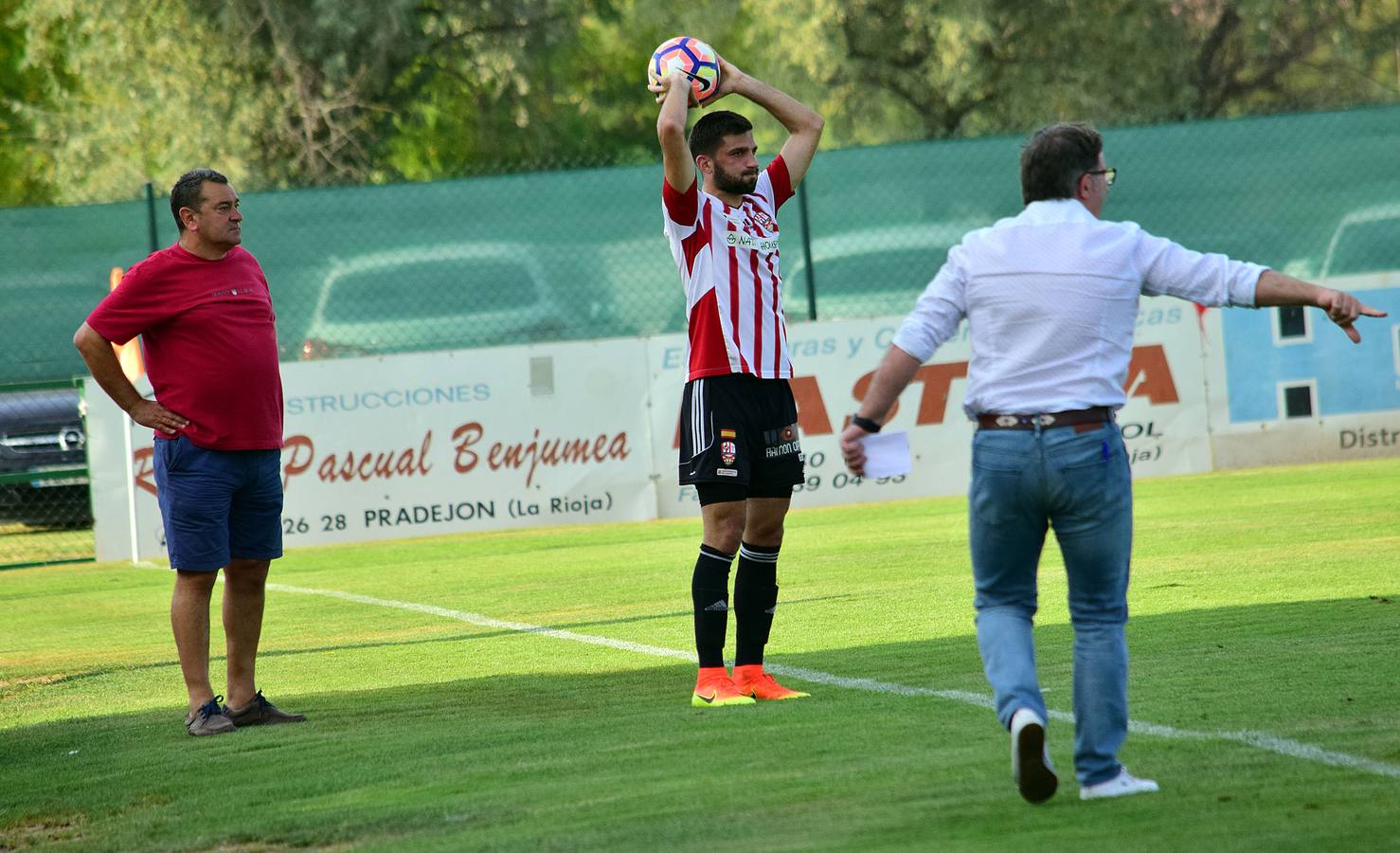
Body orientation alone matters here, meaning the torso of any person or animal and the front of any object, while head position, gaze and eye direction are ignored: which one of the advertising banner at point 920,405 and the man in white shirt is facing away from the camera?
the man in white shirt

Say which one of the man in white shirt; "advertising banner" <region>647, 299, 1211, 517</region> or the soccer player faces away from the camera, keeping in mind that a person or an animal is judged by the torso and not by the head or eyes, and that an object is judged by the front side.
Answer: the man in white shirt

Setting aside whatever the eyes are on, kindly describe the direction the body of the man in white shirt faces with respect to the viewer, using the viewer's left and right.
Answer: facing away from the viewer

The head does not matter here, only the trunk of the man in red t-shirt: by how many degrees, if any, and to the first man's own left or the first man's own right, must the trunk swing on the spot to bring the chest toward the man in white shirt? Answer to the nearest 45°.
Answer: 0° — they already face them

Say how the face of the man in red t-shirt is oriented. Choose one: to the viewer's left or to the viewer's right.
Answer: to the viewer's right

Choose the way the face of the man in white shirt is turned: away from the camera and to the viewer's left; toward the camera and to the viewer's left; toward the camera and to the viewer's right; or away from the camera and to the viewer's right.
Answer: away from the camera and to the viewer's right

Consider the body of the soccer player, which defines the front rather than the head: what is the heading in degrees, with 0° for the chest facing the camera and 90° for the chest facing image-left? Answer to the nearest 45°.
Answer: approximately 315°

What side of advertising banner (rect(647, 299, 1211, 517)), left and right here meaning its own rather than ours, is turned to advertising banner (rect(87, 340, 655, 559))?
right

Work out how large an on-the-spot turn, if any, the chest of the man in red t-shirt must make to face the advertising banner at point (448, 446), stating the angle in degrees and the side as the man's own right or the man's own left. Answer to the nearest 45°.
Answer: approximately 135° to the man's own left
